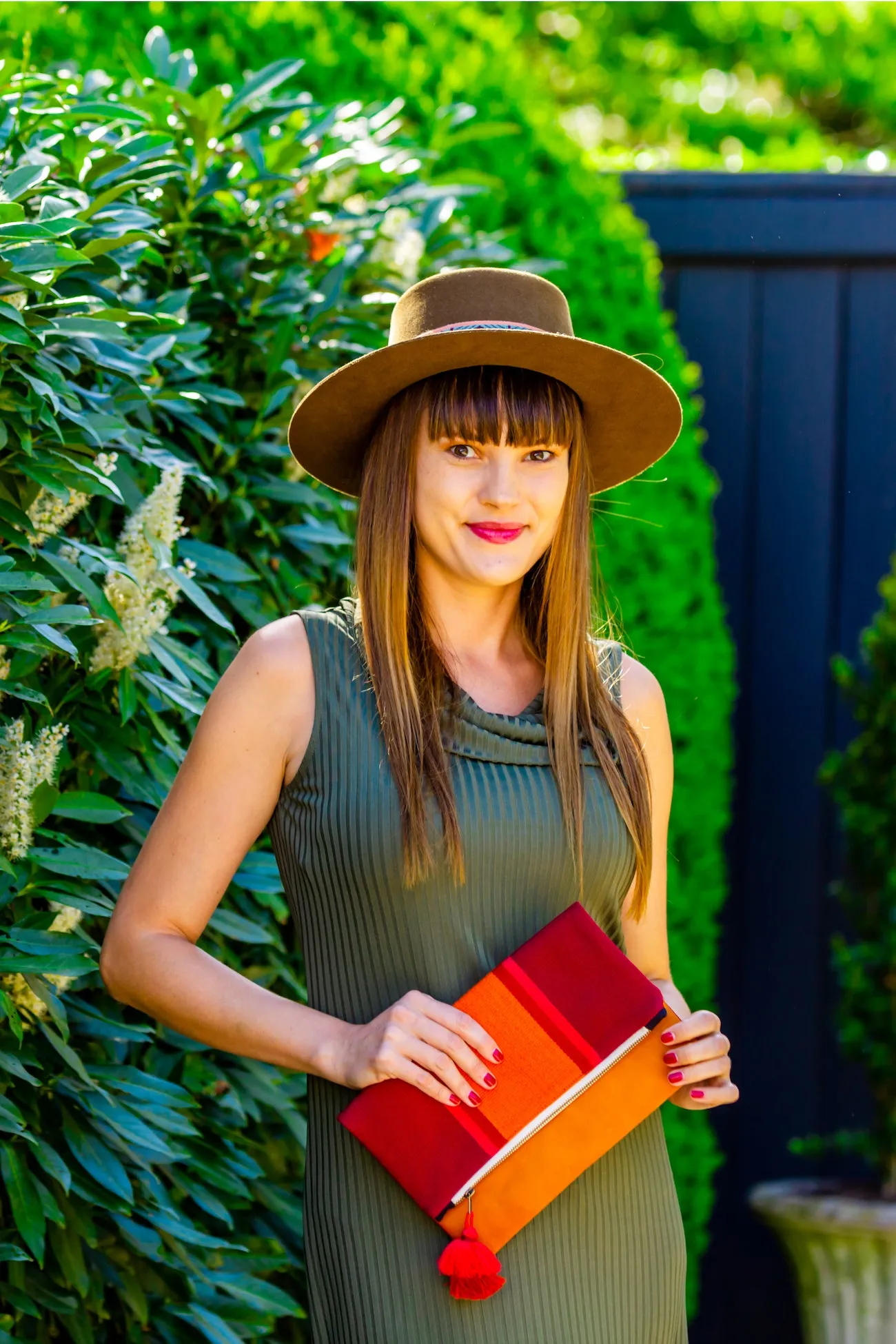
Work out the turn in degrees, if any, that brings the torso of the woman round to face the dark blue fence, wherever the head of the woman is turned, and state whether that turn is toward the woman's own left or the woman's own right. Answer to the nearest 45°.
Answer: approximately 135° to the woman's own left

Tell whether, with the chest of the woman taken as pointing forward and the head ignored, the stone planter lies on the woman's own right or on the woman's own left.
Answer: on the woman's own left

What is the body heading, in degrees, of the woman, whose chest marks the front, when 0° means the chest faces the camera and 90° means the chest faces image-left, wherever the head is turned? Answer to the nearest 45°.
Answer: approximately 315°
